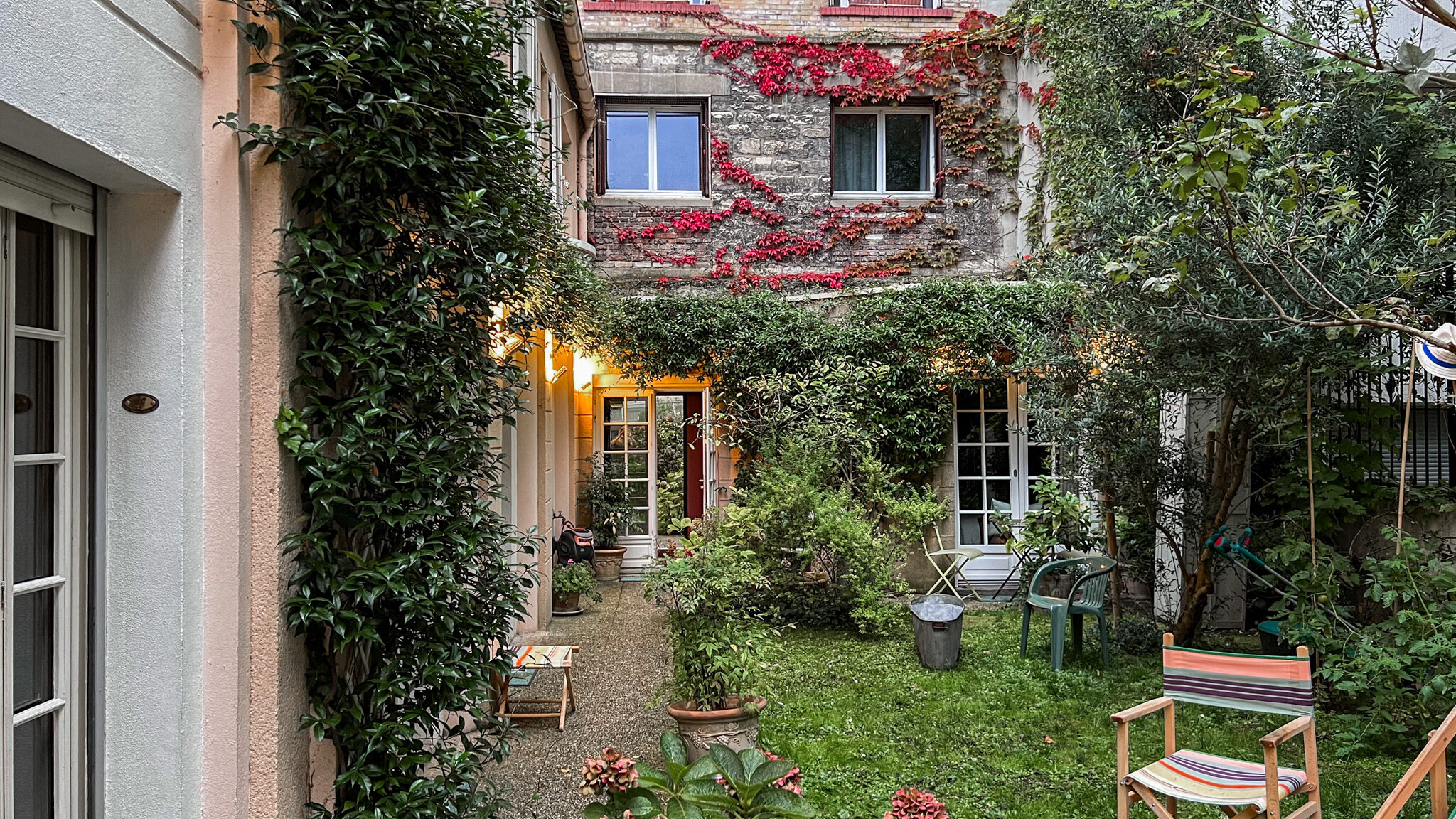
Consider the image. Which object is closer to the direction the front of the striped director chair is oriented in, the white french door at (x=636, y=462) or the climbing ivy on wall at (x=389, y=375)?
the climbing ivy on wall

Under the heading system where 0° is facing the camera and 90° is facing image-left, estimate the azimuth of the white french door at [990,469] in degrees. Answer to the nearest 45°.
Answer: approximately 0°

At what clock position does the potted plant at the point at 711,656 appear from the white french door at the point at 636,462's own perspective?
The potted plant is roughly at 12 o'clock from the white french door.

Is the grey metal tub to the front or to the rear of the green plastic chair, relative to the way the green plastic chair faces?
to the front

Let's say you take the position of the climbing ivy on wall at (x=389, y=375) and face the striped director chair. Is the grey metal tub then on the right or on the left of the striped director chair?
left

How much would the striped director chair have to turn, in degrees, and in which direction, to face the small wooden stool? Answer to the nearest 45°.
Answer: approximately 45° to its right

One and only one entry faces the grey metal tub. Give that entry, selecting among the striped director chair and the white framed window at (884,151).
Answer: the white framed window
